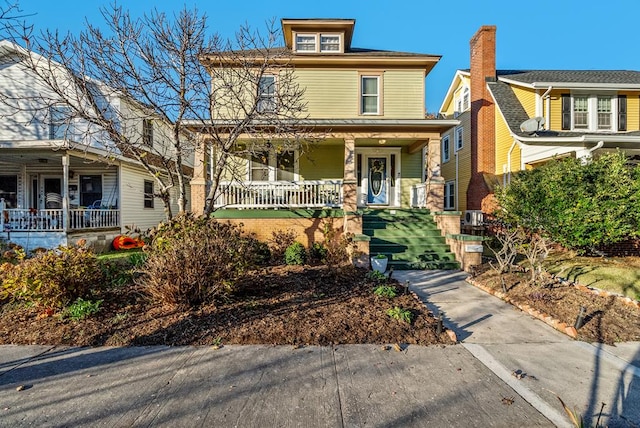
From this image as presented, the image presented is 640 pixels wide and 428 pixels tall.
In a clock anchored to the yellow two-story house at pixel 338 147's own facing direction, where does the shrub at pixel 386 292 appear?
The shrub is roughly at 12 o'clock from the yellow two-story house.

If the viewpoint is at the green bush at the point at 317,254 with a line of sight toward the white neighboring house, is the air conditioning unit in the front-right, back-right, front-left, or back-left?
back-right

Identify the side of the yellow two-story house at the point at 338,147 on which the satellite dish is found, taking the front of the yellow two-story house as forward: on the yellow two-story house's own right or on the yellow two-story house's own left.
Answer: on the yellow two-story house's own left

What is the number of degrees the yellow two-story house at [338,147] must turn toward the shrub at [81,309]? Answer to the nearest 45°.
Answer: approximately 45° to its right

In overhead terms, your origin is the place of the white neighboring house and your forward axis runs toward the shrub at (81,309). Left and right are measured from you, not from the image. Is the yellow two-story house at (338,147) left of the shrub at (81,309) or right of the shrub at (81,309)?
left
